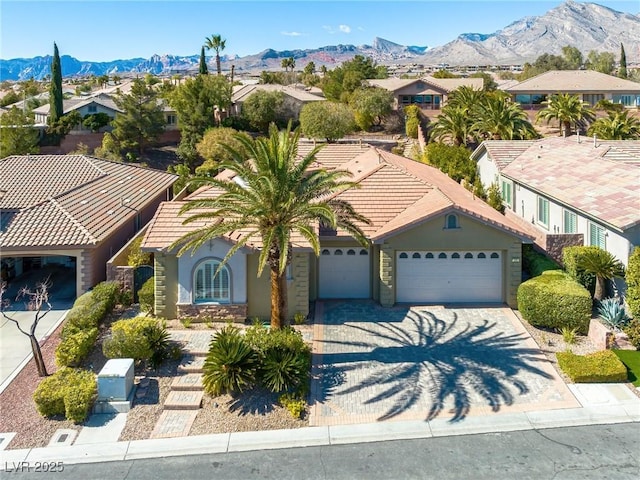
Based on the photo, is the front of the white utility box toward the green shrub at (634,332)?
no

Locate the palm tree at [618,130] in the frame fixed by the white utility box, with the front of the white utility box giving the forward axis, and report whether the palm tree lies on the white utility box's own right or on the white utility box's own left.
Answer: on the white utility box's own left

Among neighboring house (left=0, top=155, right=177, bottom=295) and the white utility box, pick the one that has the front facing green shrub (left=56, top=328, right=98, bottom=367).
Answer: the neighboring house

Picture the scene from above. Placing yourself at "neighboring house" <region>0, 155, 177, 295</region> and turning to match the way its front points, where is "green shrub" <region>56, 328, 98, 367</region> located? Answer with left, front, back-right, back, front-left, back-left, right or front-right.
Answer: front

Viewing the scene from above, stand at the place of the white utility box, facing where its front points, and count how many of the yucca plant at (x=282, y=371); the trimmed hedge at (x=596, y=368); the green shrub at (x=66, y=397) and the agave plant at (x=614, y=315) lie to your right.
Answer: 1

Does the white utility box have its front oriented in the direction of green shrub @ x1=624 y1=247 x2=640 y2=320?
no

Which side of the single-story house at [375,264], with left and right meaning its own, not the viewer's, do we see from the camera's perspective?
front

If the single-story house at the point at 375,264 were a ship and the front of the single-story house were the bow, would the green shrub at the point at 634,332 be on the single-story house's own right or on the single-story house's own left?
on the single-story house's own left

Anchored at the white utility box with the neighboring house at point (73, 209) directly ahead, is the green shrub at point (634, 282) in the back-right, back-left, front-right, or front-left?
back-right

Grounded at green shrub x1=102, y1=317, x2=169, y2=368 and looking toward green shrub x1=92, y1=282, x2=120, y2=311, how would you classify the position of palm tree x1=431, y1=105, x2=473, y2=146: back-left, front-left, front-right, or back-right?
front-right

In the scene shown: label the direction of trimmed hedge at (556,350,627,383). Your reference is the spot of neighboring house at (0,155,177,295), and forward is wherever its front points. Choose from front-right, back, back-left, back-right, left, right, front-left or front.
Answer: front-left

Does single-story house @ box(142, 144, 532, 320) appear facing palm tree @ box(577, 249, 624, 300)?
no

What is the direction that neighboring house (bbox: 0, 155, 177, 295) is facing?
toward the camera

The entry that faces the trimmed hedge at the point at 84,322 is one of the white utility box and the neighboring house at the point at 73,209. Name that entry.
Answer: the neighboring house

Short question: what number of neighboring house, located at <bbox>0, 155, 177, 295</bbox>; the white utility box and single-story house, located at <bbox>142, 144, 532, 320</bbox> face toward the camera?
3

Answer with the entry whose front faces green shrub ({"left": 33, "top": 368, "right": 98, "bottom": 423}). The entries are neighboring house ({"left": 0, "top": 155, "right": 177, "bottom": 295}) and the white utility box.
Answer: the neighboring house

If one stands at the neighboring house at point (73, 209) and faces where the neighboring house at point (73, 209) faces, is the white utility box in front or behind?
in front

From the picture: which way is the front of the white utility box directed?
toward the camera

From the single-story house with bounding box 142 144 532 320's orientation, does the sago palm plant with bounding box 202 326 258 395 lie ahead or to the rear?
ahead

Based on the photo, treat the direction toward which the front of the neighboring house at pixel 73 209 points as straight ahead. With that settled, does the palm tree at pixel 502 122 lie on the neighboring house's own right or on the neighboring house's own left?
on the neighboring house's own left
